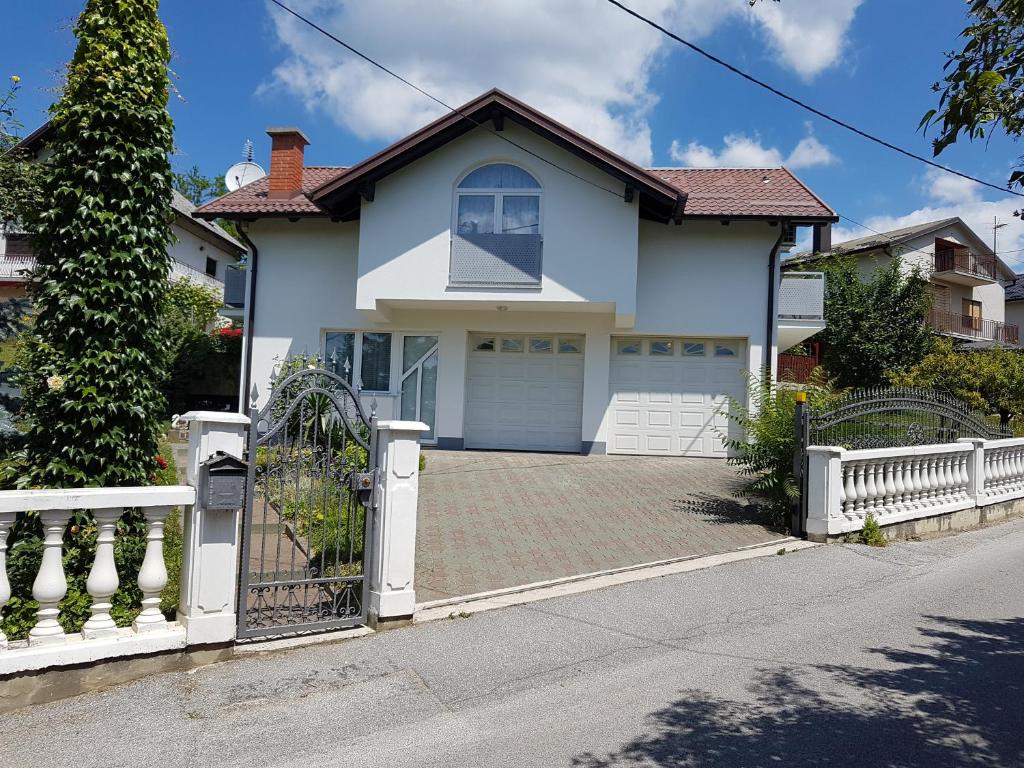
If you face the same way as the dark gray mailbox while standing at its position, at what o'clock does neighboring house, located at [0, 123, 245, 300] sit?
The neighboring house is roughly at 6 o'clock from the dark gray mailbox.

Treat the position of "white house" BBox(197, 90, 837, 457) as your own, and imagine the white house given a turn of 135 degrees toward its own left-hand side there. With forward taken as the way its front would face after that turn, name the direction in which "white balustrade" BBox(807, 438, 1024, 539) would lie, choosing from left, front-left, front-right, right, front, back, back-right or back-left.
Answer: right

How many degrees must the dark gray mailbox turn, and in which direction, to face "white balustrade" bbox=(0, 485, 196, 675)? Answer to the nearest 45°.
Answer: approximately 90° to its right

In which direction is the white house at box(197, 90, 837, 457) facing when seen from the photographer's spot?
facing the viewer

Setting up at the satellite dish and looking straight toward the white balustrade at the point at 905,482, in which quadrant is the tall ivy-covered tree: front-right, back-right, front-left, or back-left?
front-right

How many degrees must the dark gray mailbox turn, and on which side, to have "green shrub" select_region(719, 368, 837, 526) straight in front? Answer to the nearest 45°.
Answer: approximately 90° to its left

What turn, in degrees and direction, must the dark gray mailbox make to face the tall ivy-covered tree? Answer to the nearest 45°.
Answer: approximately 135° to its right

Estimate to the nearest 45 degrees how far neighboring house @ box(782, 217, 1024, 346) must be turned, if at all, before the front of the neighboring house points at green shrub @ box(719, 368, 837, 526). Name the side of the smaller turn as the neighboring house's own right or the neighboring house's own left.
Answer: approximately 45° to the neighboring house's own right

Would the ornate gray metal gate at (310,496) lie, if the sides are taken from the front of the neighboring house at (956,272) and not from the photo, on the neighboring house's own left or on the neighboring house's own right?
on the neighboring house's own right

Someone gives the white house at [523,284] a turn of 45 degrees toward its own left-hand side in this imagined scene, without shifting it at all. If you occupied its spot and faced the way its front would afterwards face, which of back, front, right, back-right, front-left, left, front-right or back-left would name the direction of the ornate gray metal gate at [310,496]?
front-right

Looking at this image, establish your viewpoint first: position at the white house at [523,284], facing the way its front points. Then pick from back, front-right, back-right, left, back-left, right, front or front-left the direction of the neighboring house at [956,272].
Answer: back-left

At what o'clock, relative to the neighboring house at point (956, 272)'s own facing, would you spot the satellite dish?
The satellite dish is roughly at 3 o'clock from the neighboring house.

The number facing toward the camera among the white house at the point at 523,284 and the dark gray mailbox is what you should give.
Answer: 2

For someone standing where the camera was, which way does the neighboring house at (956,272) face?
facing the viewer and to the right of the viewer

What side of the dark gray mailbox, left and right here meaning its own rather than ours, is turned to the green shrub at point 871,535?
left
